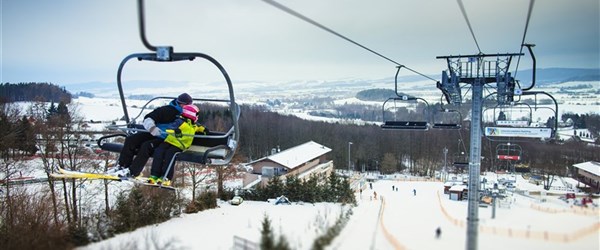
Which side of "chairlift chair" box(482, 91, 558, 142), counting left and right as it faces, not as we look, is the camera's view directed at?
back

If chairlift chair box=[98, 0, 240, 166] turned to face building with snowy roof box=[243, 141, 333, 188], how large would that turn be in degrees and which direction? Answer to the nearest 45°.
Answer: approximately 135° to its right

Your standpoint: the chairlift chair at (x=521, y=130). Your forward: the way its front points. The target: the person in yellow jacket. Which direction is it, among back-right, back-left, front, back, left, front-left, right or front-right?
back-left

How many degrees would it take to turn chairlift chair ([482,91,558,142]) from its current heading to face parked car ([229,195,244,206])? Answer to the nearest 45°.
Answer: approximately 45° to its left

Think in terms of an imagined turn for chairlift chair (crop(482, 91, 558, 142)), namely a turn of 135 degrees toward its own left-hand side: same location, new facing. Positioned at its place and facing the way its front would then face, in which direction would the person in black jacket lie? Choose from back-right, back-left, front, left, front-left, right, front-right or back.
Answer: front

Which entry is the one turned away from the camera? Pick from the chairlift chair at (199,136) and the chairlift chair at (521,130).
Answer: the chairlift chair at (521,130)

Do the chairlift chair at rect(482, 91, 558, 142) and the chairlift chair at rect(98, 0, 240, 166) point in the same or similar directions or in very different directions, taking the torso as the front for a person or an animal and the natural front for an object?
very different directions
